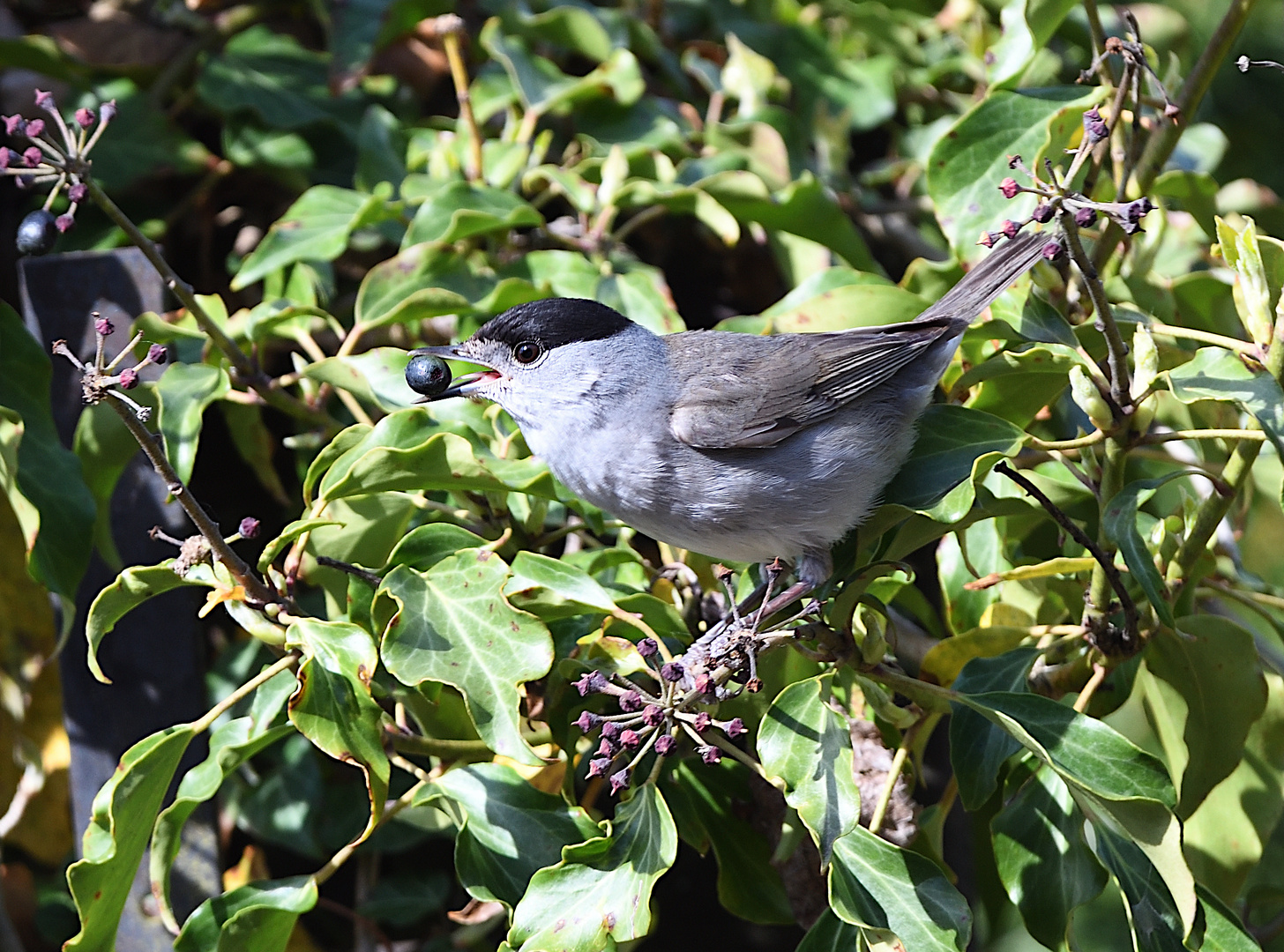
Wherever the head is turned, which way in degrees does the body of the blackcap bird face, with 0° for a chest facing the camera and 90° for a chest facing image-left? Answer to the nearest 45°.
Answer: approximately 90°

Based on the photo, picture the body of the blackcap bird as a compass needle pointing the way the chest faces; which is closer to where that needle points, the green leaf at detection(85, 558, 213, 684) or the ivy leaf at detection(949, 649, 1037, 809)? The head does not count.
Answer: the green leaf

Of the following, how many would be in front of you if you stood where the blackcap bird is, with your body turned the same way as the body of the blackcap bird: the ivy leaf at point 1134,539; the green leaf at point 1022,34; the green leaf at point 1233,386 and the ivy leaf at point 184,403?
1

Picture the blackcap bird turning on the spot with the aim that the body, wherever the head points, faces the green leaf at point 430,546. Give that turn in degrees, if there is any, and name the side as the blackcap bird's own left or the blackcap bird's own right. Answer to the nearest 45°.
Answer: approximately 45° to the blackcap bird's own left

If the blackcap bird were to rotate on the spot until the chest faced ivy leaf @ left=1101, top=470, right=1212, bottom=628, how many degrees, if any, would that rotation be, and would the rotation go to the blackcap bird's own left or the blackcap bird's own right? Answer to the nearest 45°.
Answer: approximately 135° to the blackcap bird's own left

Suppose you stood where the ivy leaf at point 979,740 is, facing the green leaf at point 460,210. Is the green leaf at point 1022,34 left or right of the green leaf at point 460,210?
right

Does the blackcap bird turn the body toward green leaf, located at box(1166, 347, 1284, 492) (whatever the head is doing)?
no

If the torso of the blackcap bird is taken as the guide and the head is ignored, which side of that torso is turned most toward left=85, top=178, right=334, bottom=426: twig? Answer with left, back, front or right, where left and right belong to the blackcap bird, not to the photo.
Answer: front

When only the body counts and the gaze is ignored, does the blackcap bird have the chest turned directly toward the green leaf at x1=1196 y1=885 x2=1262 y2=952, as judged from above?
no

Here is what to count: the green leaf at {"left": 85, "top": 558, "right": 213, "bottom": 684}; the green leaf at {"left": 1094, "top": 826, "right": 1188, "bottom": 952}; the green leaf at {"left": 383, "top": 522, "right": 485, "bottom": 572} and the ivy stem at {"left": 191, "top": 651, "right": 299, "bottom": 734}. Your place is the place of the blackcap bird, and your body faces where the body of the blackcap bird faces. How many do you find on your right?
0

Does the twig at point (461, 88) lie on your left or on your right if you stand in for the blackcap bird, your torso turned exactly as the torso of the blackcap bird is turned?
on your right

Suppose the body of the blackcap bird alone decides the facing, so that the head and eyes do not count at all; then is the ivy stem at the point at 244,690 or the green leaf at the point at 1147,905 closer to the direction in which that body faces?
the ivy stem

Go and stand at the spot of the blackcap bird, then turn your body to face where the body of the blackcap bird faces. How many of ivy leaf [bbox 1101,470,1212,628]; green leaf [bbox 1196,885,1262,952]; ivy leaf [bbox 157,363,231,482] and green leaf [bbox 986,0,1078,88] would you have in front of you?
1

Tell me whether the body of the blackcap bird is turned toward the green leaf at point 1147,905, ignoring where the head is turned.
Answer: no
